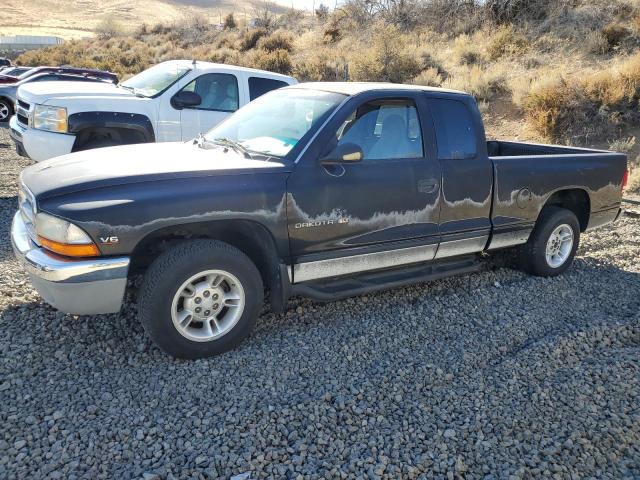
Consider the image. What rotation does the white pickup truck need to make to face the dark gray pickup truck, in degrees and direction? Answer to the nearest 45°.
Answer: approximately 45° to its left

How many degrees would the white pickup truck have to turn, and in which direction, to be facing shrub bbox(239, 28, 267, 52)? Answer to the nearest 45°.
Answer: approximately 135° to its right

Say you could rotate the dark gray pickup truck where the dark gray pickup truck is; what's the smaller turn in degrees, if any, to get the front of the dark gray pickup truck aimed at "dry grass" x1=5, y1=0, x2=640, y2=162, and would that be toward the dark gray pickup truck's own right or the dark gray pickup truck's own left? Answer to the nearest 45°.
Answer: approximately 135° to the dark gray pickup truck's own right

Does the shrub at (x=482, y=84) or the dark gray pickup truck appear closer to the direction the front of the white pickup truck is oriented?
the dark gray pickup truck

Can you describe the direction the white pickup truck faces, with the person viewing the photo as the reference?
facing the viewer and to the left of the viewer

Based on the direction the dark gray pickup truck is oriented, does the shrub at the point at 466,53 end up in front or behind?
behind

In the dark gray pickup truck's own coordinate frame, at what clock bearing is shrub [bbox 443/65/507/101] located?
The shrub is roughly at 5 o'clock from the dark gray pickup truck.

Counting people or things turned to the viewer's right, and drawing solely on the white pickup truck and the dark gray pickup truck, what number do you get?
0
